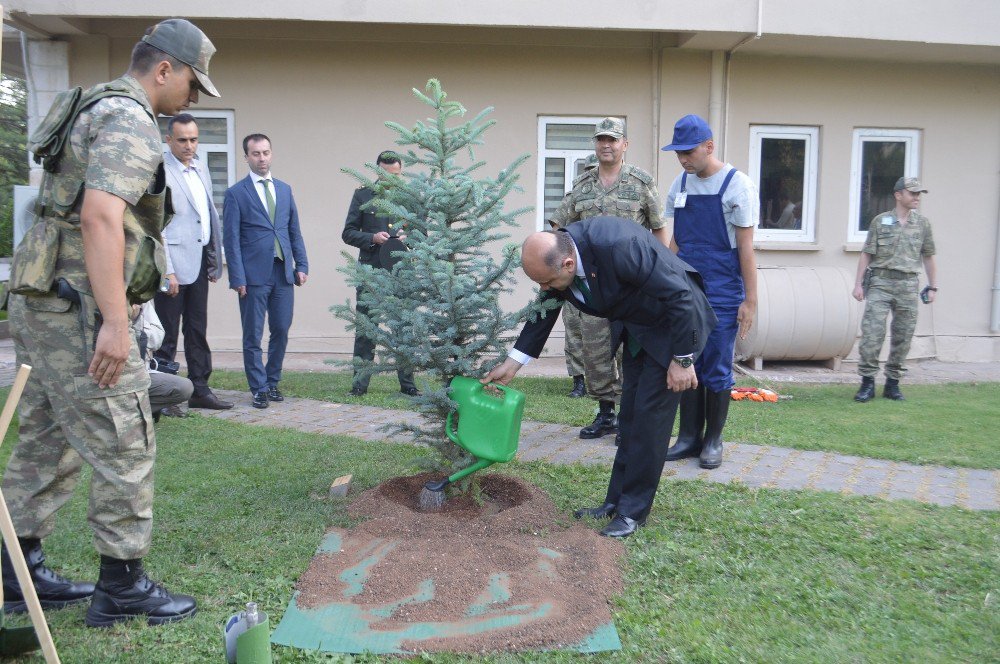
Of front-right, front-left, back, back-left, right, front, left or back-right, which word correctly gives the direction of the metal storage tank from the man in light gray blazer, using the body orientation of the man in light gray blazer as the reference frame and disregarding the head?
front-left

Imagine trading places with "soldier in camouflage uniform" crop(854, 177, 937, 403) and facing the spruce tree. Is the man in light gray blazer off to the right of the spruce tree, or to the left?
right

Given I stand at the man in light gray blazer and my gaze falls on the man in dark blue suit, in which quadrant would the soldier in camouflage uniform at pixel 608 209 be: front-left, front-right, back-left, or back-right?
front-right

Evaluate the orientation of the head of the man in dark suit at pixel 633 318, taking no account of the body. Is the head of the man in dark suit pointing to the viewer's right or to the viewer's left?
to the viewer's left

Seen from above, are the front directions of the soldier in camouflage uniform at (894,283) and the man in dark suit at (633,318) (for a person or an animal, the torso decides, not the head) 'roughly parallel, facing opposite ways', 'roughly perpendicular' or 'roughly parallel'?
roughly perpendicular

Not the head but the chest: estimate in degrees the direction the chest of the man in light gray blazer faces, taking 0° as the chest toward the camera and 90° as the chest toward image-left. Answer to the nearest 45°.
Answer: approximately 315°

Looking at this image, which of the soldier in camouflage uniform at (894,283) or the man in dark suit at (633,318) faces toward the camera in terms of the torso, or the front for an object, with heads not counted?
the soldier in camouflage uniform

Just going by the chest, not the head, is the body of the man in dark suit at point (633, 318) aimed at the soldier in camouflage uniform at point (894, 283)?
no

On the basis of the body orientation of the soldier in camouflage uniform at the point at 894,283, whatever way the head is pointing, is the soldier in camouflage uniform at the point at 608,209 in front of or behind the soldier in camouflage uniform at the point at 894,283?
in front

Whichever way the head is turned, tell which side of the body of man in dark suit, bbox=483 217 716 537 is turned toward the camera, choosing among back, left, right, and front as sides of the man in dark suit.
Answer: left

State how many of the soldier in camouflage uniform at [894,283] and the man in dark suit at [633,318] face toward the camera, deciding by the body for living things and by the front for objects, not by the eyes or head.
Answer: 1

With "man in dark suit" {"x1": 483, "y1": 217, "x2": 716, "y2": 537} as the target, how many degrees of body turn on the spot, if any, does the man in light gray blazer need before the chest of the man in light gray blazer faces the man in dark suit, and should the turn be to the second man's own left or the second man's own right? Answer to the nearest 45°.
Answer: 0° — they already face them

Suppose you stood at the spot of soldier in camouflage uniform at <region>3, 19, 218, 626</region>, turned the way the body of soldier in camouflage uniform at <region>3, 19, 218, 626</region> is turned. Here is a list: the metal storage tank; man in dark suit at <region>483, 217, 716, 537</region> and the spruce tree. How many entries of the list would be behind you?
0

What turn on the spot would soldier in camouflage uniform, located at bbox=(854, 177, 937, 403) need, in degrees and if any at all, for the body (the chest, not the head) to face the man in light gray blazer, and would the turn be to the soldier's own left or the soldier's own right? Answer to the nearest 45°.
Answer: approximately 45° to the soldier's own right

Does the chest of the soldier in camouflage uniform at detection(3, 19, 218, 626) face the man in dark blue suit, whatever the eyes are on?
no

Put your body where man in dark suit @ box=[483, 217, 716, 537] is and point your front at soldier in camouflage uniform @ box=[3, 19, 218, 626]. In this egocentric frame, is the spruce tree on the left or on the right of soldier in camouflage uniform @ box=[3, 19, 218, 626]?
right

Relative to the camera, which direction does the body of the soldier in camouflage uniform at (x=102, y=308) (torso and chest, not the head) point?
to the viewer's right

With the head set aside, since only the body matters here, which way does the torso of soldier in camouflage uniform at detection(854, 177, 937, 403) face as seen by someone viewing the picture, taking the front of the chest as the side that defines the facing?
toward the camera

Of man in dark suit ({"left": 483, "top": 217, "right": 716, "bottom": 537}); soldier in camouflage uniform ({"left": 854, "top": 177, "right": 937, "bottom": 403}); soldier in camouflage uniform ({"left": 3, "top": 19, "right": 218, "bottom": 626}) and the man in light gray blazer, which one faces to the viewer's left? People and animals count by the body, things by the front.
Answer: the man in dark suit

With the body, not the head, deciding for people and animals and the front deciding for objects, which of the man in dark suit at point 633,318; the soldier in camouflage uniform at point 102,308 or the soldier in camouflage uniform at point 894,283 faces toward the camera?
the soldier in camouflage uniform at point 894,283
